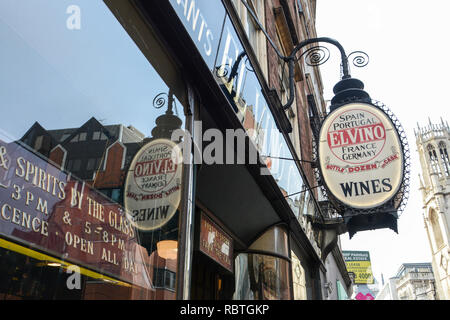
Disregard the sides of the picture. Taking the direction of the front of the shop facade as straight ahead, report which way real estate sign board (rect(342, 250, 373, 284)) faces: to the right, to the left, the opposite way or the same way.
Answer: to the right

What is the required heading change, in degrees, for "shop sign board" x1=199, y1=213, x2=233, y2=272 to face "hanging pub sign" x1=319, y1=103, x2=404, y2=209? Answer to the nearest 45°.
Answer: approximately 45° to its left

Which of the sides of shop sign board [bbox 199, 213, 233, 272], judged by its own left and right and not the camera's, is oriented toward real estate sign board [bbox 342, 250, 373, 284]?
left

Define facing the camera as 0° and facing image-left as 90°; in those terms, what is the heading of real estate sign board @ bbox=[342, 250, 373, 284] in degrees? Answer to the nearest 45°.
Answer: approximately 0°

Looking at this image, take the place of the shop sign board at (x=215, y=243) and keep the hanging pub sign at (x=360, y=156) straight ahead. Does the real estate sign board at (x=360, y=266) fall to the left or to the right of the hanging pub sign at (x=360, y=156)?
left

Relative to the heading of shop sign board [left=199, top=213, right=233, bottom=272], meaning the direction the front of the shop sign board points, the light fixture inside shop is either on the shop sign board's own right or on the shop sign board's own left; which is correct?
on the shop sign board's own right
